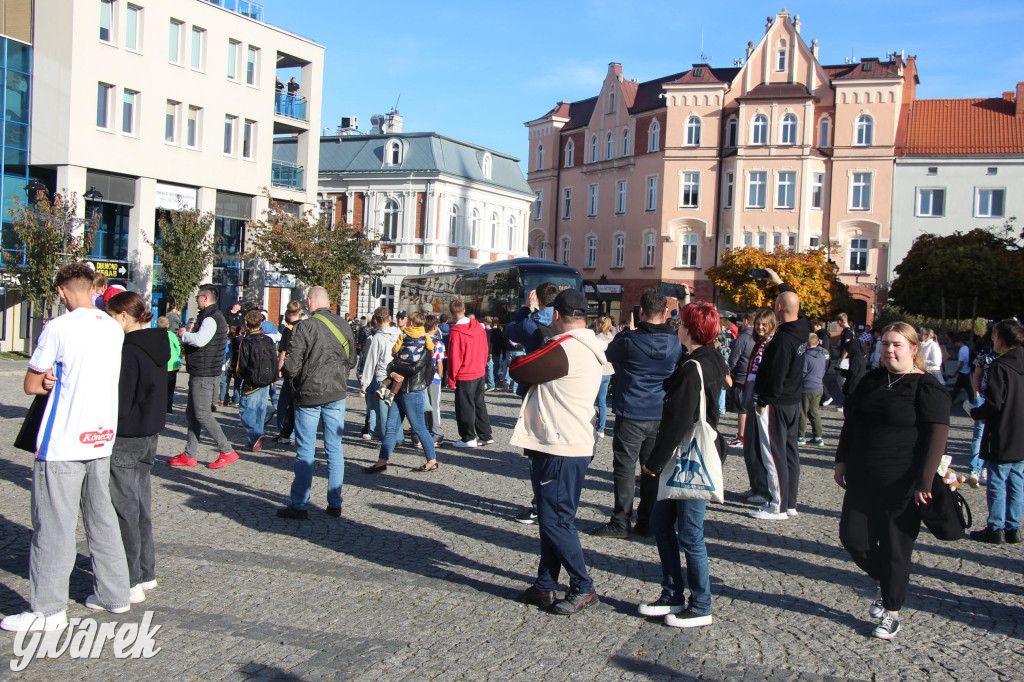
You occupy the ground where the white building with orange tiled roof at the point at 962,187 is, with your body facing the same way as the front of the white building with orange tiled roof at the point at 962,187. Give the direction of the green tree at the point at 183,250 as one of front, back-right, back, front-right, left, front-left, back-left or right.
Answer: front-right

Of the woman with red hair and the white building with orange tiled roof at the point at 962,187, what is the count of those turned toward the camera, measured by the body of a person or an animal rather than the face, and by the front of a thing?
1

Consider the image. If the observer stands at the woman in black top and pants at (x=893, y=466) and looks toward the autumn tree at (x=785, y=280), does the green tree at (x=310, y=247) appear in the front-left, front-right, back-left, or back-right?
front-left

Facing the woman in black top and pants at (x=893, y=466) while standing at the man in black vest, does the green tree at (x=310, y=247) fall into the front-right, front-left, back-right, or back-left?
back-left

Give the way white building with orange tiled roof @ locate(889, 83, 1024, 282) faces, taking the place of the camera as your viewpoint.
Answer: facing the viewer

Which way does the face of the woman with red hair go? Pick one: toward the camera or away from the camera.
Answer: away from the camera

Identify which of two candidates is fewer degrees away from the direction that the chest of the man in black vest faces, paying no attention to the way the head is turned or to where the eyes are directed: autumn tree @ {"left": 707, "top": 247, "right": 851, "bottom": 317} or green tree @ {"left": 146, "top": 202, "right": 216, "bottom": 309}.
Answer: the green tree

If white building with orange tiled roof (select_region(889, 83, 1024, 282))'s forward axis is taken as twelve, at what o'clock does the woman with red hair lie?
The woman with red hair is roughly at 12 o'clock from the white building with orange tiled roof.

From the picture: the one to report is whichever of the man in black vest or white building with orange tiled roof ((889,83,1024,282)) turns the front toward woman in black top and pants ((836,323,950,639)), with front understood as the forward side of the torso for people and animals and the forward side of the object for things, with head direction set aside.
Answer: the white building with orange tiled roof

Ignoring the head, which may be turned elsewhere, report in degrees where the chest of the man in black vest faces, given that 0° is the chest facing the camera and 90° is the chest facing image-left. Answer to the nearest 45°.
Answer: approximately 90°

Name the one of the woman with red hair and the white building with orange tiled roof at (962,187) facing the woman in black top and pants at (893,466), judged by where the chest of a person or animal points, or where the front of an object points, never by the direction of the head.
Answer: the white building with orange tiled roof

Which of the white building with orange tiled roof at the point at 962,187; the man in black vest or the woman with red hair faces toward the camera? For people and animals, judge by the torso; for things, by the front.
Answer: the white building with orange tiled roof
